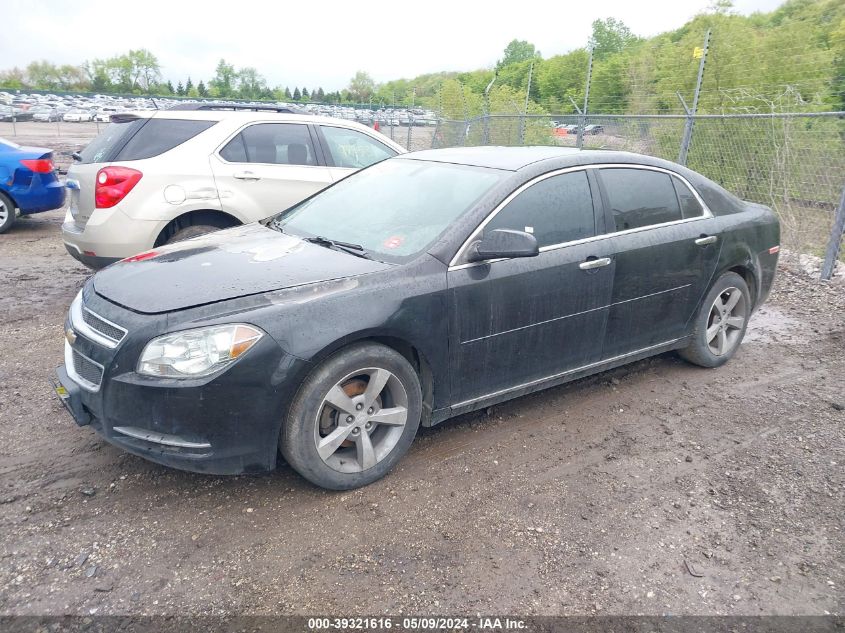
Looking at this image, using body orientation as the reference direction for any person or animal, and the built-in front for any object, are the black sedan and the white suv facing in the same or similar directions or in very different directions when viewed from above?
very different directions

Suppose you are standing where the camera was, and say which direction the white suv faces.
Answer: facing away from the viewer and to the right of the viewer

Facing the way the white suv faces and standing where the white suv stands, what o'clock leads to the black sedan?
The black sedan is roughly at 4 o'clock from the white suv.

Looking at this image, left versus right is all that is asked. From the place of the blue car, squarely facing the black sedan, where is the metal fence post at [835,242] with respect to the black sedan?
left

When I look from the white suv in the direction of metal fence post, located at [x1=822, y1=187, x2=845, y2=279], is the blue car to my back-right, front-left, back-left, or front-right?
back-left

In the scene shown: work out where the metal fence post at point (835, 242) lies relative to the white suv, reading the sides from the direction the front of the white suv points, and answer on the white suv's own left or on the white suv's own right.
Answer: on the white suv's own right

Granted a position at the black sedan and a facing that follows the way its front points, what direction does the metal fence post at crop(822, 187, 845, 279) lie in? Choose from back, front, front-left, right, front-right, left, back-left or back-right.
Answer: back

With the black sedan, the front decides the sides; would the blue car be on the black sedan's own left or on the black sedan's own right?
on the black sedan's own right

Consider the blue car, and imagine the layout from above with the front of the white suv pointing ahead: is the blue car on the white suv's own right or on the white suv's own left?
on the white suv's own left

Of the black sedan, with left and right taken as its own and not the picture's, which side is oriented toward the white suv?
right
